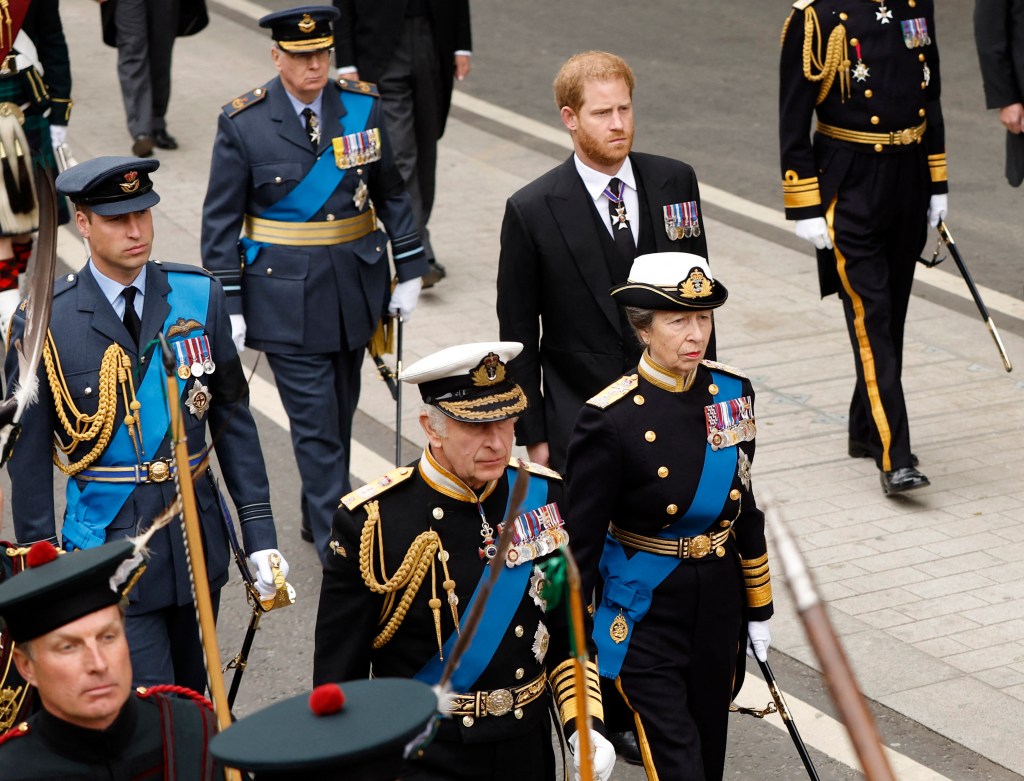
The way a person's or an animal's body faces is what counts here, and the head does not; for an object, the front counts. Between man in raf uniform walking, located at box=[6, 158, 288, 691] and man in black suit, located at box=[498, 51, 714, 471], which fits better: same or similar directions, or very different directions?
same or similar directions

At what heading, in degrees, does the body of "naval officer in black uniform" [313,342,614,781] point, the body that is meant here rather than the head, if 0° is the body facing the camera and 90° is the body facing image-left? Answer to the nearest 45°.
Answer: approximately 315°

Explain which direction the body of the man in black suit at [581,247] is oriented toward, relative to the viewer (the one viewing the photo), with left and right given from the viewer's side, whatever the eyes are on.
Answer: facing the viewer and to the right of the viewer

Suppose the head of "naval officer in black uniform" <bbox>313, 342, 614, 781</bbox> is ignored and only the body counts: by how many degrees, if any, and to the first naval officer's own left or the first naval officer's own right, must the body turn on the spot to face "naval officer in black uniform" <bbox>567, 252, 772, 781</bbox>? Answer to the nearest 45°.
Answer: approximately 90° to the first naval officer's own left

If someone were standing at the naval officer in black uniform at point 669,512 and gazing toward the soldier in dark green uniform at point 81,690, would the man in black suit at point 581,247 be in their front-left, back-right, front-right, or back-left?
back-right

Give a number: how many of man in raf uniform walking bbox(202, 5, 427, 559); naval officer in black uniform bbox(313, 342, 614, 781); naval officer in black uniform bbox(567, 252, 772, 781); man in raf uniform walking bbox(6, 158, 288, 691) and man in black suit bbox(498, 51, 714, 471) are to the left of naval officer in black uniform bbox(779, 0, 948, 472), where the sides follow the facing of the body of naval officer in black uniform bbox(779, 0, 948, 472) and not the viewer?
0

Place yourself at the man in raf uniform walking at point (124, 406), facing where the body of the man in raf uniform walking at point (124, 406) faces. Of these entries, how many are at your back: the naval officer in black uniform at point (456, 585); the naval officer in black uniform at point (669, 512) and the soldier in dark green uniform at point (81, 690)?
0

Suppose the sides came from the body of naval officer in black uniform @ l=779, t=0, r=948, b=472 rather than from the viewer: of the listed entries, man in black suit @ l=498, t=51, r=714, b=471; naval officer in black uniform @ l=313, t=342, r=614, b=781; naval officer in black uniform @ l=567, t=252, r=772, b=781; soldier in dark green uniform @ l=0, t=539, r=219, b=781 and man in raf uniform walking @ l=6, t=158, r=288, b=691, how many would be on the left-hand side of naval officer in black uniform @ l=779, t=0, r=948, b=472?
0

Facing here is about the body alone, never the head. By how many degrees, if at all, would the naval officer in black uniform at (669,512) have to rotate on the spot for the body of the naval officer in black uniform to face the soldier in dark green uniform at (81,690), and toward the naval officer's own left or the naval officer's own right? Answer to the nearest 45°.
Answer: approximately 90° to the naval officer's own right

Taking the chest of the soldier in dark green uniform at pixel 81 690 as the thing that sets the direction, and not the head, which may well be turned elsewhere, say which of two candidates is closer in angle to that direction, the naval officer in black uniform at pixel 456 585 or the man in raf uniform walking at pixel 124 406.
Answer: the naval officer in black uniform

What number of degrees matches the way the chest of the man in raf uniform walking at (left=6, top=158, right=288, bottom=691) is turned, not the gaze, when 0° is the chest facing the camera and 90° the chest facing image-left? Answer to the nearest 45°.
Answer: approximately 315°

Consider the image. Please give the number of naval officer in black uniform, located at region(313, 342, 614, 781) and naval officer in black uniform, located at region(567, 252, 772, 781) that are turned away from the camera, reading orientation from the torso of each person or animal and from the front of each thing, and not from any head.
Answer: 0

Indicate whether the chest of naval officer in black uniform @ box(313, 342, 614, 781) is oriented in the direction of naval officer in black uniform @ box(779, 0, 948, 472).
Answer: no

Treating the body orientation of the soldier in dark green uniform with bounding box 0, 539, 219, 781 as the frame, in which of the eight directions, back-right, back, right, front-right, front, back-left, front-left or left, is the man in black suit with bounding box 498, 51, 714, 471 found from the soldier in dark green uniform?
left

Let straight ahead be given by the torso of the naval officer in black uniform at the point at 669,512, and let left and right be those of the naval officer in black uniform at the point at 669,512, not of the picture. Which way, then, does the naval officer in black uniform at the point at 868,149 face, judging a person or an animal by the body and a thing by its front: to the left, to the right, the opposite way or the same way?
the same way

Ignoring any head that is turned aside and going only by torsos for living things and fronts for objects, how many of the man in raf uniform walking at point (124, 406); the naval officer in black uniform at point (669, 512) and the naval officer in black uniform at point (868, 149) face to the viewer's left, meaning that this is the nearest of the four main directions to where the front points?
0

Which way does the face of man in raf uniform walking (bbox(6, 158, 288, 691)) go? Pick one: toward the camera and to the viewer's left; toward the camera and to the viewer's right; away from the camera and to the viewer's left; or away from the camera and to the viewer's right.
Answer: toward the camera and to the viewer's right
